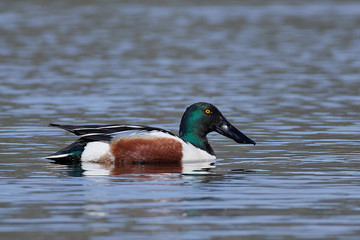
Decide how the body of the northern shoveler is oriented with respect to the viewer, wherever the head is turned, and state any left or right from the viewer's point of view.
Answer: facing to the right of the viewer
